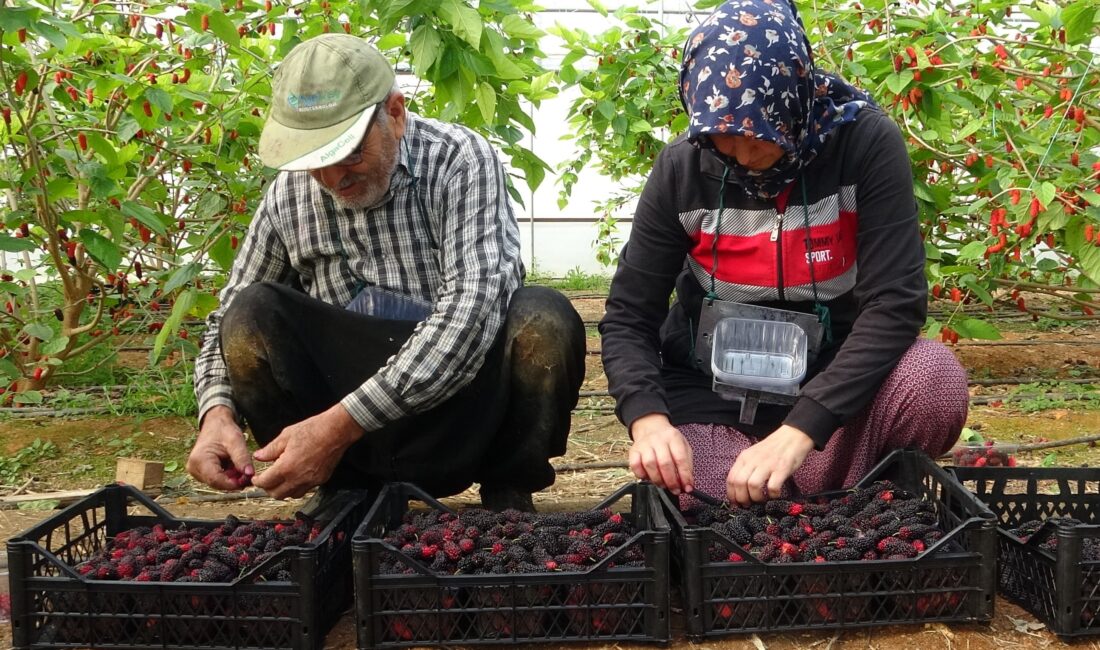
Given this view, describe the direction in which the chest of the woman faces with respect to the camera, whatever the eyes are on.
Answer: toward the camera

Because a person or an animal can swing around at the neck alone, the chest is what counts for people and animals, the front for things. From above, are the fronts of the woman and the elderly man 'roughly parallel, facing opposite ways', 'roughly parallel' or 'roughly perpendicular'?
roughly parallel

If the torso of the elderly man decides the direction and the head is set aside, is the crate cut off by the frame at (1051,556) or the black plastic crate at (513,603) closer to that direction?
the black plastic crate

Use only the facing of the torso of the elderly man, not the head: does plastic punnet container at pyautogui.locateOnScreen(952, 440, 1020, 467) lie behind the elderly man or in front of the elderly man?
behind

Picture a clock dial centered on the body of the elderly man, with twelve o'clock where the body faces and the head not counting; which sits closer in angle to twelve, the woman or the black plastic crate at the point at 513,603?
the black plastic crate

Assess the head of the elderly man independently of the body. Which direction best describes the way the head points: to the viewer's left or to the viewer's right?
to the viewer's left

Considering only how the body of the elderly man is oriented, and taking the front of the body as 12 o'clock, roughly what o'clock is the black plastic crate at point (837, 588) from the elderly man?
The black plastic crate is roughly at 9 o'clock from the elderly man.

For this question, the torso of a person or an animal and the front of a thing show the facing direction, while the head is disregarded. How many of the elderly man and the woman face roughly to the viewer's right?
0

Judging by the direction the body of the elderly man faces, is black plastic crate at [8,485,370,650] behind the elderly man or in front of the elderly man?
in front

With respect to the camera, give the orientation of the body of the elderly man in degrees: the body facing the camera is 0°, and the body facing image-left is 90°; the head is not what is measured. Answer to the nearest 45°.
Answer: approximately 45°

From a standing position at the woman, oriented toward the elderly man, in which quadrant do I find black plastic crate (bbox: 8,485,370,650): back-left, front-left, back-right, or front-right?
front-left

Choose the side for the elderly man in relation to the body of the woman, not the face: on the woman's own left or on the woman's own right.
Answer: on the woman's own right
